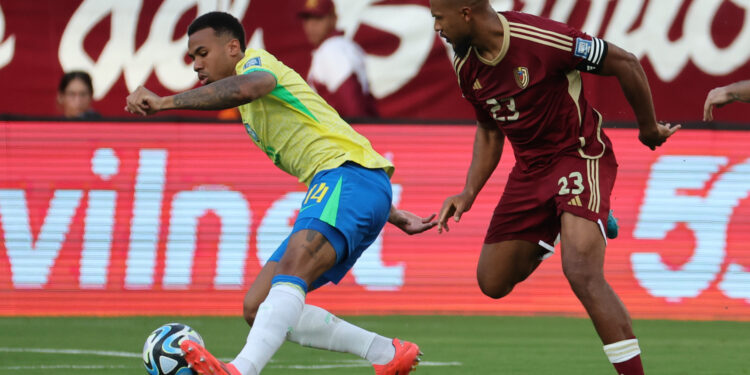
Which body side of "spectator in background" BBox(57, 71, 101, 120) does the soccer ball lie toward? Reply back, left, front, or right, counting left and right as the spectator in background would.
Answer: front

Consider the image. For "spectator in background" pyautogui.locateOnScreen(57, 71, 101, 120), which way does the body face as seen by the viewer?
toward the camera

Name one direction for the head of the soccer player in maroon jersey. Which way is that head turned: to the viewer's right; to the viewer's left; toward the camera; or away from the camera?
to the viewer's left

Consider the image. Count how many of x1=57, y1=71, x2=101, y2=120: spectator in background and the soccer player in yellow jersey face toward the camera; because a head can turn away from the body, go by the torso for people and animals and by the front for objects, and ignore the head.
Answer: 1

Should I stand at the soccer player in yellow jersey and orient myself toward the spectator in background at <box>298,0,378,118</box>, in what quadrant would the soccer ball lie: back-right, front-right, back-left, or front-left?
back-left

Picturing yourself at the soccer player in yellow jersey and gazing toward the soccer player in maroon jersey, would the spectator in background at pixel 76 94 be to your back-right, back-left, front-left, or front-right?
back-left

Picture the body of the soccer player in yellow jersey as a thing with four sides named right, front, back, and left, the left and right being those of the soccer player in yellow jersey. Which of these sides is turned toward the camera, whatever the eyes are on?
left

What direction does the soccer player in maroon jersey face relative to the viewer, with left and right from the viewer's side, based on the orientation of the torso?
facing the viewer and to the left of the viewer

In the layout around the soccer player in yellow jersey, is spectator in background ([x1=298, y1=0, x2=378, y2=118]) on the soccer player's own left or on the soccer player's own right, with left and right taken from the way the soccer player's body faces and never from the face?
on the soccer player's own right

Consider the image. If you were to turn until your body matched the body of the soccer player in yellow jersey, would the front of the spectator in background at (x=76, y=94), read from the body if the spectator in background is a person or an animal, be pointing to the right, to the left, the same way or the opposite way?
to the left

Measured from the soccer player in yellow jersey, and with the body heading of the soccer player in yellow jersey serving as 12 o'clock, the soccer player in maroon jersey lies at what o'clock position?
The soccer player in maroon jersey is roughly at 6 o'clock from the soccer player in yellow jersey.
